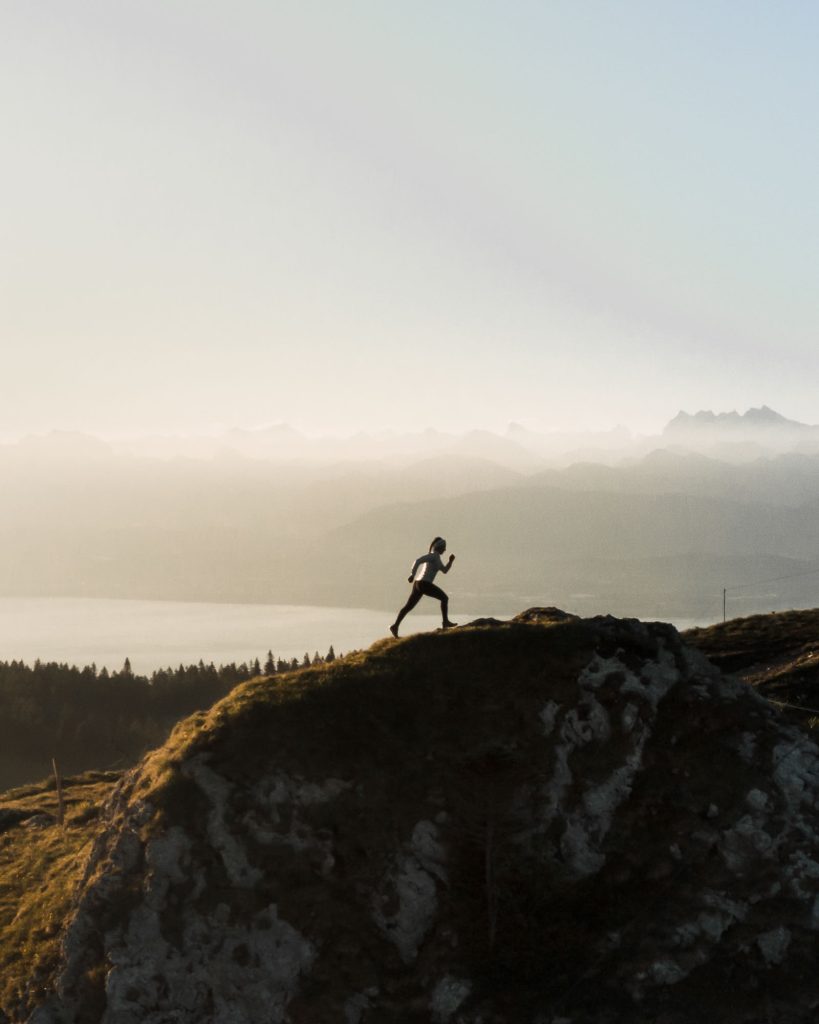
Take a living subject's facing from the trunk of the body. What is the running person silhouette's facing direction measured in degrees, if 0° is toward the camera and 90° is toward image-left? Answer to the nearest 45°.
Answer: approximately 270°
